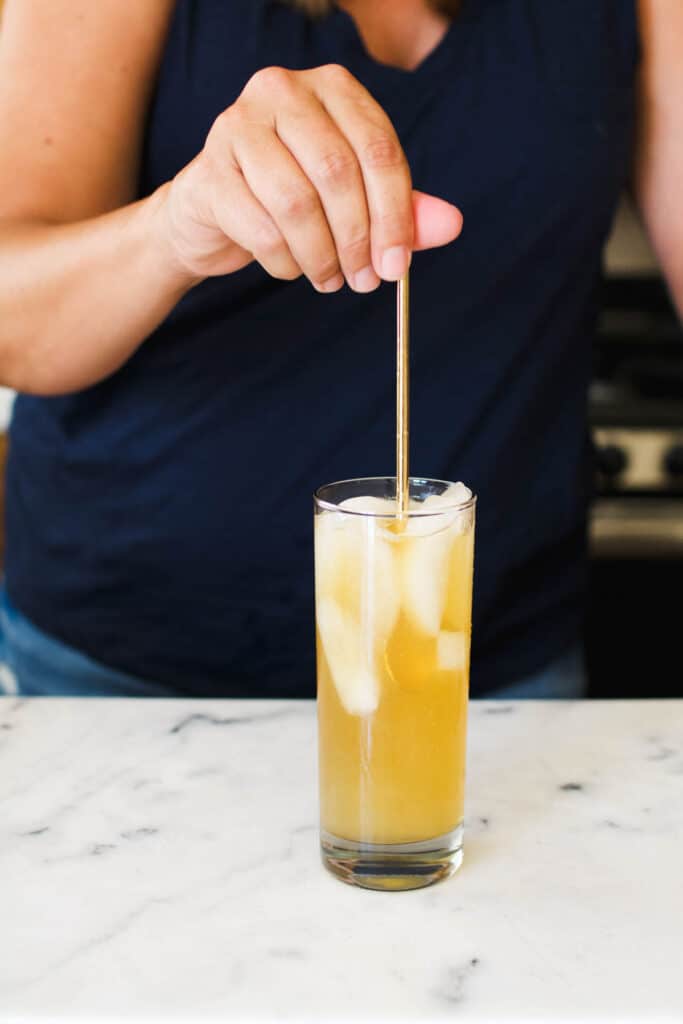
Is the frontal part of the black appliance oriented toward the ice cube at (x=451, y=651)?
yes

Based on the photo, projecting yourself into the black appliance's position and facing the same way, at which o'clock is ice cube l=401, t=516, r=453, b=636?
The ice cube is roughly at 12 o'clock from the black appliance.

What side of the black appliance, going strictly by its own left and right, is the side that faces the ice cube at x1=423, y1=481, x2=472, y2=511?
front

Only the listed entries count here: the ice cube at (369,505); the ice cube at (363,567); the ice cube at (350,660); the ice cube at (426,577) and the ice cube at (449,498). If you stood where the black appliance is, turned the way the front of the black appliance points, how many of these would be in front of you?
5

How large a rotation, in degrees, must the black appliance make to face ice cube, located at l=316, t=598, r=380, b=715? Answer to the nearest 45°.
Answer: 0° — it already faces it

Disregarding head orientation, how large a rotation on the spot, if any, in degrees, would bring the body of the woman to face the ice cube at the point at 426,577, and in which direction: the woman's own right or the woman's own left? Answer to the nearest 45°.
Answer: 0° — they already face it

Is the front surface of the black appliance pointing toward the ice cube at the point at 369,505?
yes

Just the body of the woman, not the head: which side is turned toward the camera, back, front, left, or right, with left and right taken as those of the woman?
front

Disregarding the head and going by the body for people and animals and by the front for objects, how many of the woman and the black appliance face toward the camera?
2

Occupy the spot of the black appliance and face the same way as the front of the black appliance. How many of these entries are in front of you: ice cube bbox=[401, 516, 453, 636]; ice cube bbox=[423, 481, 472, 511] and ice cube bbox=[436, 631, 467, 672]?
3
